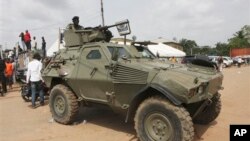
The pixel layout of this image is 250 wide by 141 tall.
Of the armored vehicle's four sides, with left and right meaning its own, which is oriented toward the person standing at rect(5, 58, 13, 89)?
back

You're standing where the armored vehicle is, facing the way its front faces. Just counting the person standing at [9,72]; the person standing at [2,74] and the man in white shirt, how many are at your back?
3

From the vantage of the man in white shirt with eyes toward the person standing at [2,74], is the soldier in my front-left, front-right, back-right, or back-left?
back-right
